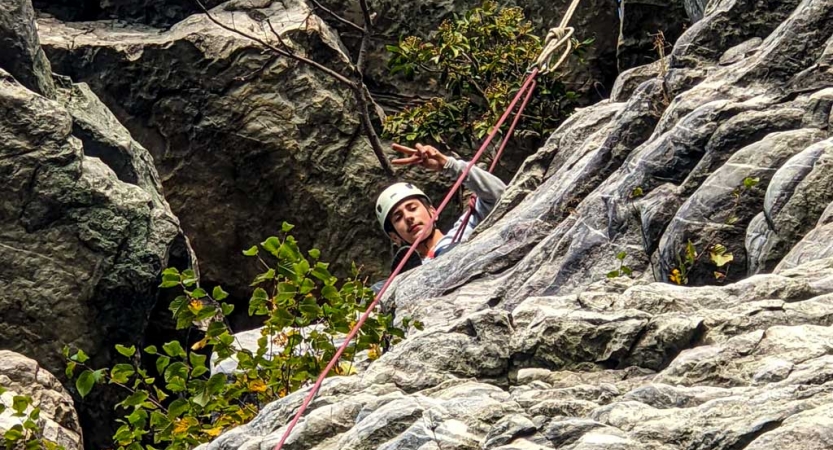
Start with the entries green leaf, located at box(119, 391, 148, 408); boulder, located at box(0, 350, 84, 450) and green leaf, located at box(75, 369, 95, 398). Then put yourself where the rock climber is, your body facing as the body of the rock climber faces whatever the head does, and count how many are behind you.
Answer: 0

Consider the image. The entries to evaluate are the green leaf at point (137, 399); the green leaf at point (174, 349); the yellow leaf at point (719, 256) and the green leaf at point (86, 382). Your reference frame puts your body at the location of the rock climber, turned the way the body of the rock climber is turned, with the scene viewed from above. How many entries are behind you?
0

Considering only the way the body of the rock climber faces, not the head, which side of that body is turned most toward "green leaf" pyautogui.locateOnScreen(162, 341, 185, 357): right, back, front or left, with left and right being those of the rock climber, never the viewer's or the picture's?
front

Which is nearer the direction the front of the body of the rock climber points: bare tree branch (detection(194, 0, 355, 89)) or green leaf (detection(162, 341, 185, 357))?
the green leaf

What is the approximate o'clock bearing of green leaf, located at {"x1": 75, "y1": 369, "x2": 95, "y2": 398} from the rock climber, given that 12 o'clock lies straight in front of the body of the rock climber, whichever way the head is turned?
The green leaf is roughly at 1 o'clock from the rock climber.

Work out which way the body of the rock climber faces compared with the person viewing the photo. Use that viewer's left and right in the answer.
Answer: facing the viewer

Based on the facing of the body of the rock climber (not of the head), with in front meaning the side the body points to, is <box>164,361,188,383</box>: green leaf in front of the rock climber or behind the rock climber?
in front

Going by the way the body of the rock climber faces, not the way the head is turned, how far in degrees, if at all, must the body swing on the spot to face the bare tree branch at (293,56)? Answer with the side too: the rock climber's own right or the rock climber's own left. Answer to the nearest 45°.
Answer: approximately 135° to the rock climber's own right
